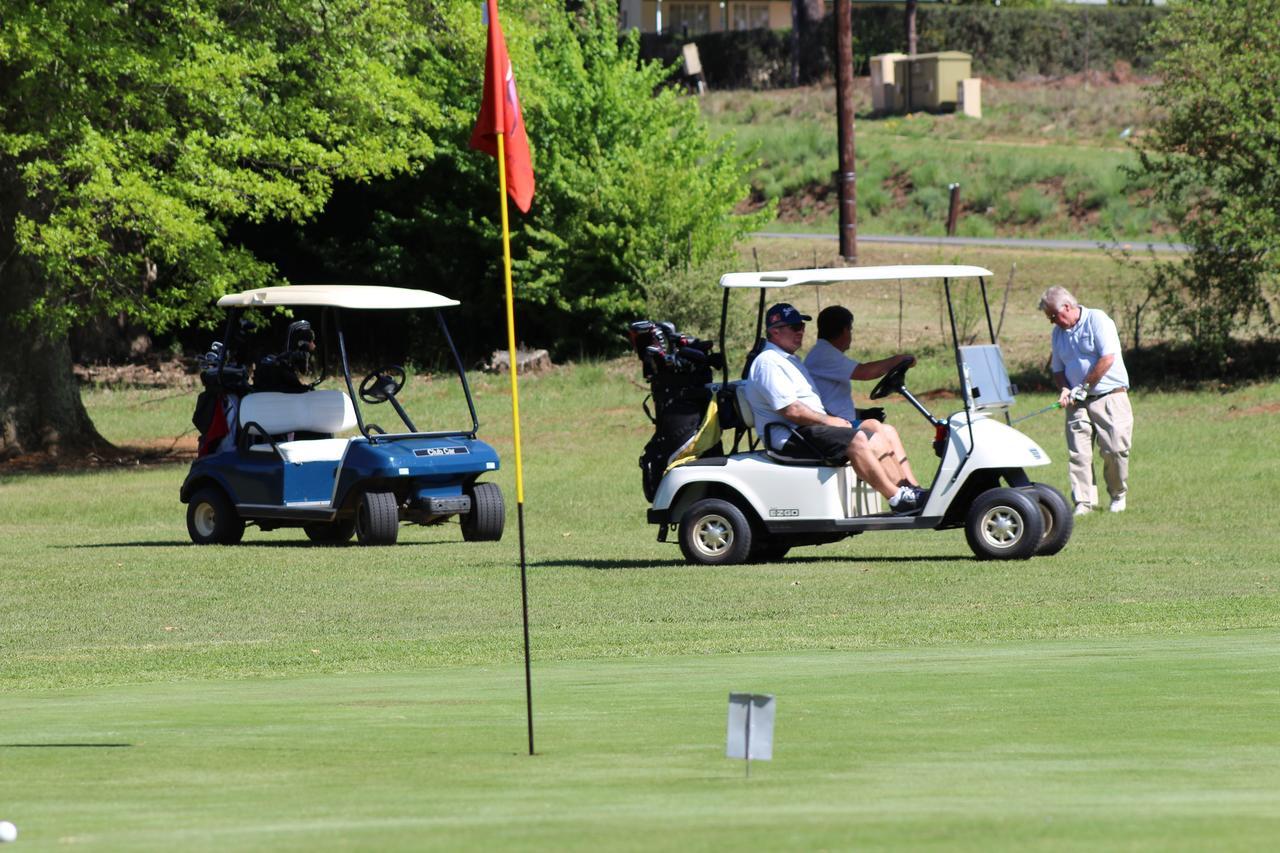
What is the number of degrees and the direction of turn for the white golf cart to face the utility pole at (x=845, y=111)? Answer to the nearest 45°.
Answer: approximately 90° to its left

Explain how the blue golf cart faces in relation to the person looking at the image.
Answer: facing the viewer and to the right of the viewer

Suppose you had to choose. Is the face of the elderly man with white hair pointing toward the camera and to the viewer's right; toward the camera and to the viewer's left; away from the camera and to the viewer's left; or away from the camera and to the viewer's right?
toward the camera and to the viewer's left

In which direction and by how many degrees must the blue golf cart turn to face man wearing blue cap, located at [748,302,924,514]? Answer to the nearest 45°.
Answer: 0° — it already faces them

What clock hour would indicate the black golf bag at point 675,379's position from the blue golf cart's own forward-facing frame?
The black golf bag is roughly at 12 o'clock from the blue golf cart.

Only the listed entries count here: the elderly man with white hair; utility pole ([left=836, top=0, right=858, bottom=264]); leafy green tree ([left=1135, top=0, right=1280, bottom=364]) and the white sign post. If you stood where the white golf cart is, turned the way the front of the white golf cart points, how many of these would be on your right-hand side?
1

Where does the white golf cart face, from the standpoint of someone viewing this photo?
facing to the right of the viewer

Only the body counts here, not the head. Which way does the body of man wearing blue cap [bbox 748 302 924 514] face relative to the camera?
to the viewer's right

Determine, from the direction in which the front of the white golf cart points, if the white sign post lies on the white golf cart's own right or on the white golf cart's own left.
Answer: on the white golf cart's own right

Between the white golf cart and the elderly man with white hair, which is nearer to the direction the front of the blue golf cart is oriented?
the white golf cart

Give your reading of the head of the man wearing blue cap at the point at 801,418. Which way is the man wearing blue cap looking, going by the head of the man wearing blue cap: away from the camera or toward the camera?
toward the camera
